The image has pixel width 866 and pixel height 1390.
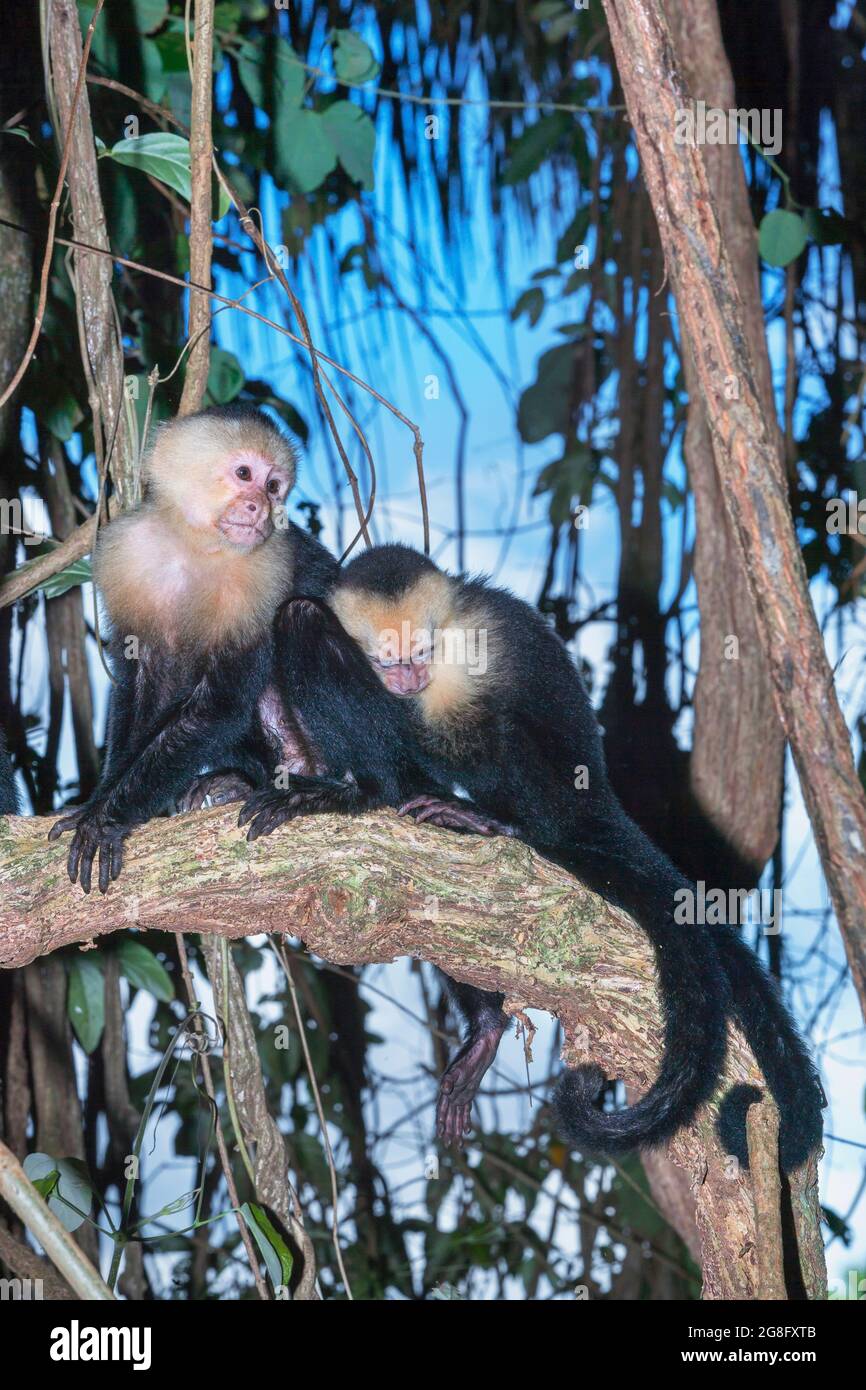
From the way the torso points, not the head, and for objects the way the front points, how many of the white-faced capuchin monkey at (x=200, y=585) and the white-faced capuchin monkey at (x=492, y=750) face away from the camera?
0

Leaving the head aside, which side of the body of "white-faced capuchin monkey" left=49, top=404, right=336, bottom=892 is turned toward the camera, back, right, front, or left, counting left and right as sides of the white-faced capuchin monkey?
front

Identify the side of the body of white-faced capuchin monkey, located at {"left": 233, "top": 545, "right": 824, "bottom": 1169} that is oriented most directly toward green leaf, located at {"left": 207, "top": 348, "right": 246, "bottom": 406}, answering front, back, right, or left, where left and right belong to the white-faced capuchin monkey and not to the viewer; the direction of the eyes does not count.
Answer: right
